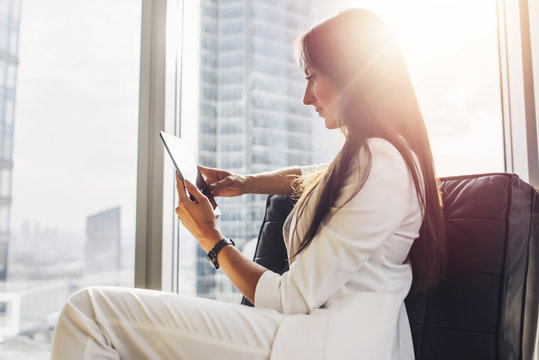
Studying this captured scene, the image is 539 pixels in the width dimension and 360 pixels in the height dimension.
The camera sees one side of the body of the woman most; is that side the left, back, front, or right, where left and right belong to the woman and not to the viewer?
left

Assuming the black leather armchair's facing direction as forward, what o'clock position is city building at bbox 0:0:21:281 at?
The city building is roughly at 2 o'clock from the black leather armchair.

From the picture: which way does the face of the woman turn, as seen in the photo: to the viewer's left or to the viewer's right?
to the viewer's left

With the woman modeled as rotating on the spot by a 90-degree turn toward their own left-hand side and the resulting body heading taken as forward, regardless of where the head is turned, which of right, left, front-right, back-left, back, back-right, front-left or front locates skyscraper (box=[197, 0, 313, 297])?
back

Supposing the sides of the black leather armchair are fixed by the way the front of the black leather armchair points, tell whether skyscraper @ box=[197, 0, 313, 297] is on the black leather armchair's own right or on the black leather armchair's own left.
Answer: on the black leather armchair's own right

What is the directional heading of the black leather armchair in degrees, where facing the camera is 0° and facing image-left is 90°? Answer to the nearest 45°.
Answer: approximately 45°

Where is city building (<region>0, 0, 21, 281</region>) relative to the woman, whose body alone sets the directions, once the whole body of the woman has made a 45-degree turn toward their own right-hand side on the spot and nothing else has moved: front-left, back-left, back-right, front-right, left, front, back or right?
front
